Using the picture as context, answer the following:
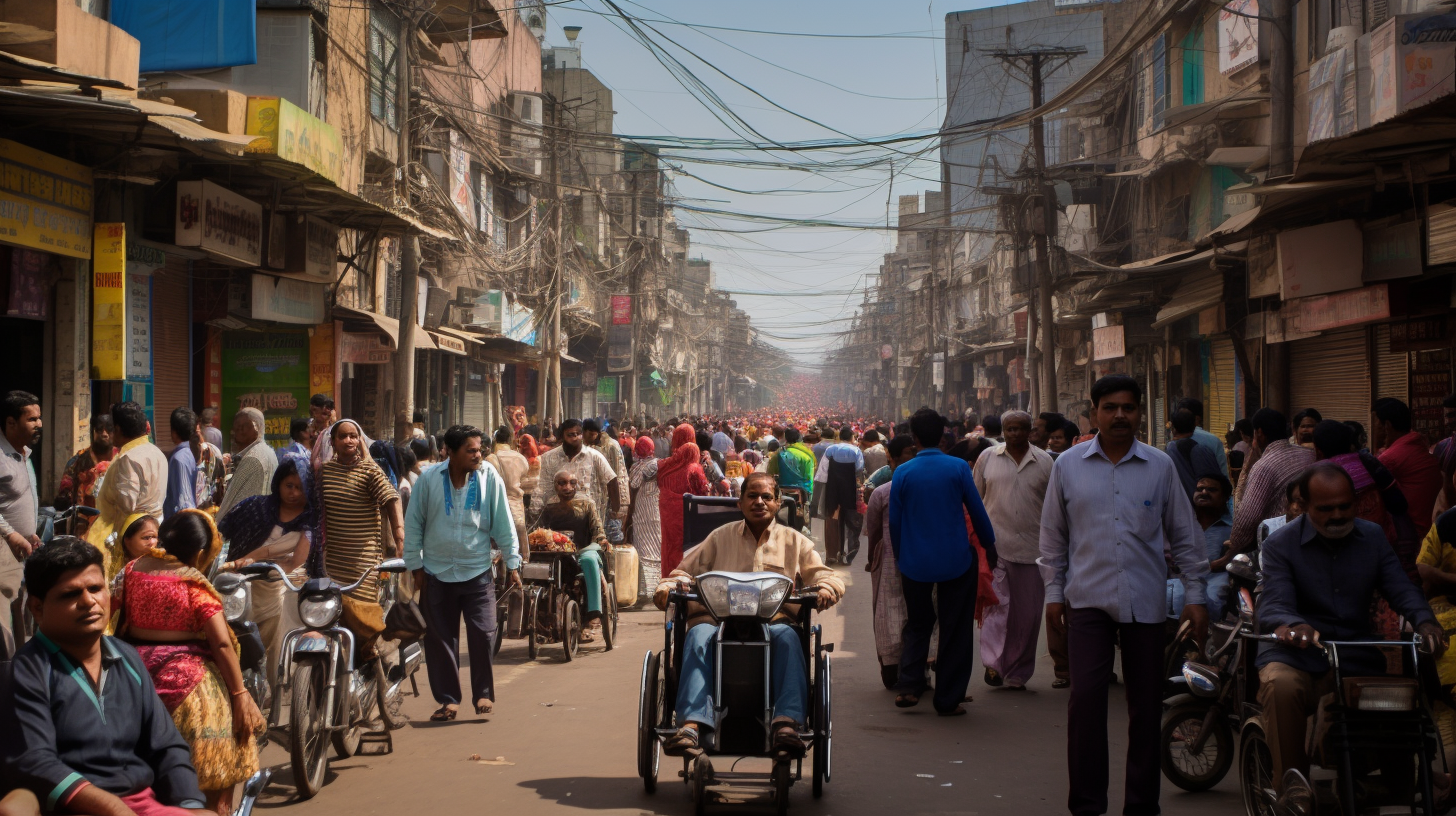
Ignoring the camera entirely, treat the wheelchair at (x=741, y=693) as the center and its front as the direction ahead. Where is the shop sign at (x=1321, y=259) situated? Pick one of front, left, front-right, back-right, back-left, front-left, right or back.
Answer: back-left

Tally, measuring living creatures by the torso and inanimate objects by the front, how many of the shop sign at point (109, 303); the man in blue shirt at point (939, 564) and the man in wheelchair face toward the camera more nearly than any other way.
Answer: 2

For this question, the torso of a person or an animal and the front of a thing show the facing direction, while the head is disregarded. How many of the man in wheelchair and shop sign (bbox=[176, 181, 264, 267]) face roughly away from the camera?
0

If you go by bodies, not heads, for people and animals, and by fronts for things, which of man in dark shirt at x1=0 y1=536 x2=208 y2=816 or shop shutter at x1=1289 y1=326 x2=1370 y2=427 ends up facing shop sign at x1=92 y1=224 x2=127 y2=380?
the shop shutter

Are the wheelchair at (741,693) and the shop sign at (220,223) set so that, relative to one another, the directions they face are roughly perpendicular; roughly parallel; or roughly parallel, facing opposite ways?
roughly perpendicular

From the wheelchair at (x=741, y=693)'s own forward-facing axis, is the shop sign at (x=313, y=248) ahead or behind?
behind

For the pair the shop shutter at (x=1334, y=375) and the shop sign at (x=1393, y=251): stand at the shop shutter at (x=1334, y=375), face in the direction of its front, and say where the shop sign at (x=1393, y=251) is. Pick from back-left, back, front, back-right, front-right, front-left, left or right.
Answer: front-left

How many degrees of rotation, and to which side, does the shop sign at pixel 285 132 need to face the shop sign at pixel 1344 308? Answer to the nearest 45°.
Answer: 0° — it already faces it

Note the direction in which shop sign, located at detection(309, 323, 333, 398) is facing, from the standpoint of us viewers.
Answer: facing the viewer and to the right of the viewer

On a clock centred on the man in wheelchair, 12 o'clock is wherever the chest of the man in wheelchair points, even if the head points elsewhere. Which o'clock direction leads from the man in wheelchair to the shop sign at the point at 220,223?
The shop sign is roughly at 5 o'clock from the man in wheelchair.

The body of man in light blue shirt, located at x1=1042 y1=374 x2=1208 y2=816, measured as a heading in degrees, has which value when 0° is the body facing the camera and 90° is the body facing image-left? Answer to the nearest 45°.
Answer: approximately 0°

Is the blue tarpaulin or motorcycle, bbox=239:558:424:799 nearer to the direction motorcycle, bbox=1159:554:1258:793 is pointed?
the motorcycle

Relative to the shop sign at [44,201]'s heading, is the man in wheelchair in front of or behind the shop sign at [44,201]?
in front
